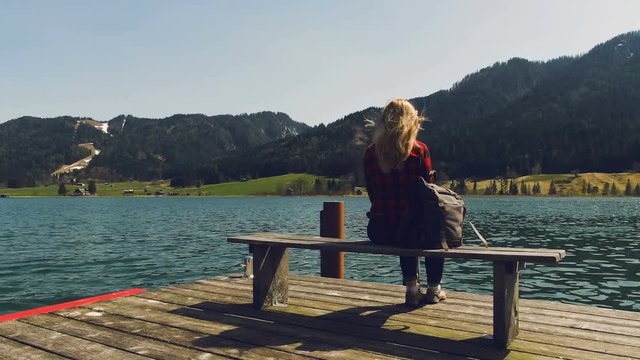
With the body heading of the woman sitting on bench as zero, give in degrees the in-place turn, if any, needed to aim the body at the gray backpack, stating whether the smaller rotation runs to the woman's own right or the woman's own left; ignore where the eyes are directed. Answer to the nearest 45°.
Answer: approximately 90° to the woman's own right

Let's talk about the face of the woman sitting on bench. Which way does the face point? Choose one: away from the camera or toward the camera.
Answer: away from the camera

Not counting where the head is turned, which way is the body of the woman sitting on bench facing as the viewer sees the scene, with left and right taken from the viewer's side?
facing away from the viewer and to the right of the viewer
